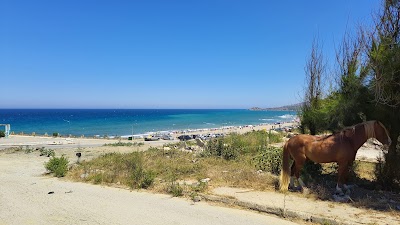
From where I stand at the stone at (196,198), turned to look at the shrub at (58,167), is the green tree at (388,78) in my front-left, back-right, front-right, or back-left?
back-right

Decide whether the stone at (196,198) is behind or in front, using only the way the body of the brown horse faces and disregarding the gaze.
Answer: behind

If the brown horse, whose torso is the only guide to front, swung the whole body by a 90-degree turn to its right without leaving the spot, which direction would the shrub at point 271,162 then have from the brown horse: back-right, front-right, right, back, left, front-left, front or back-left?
back-right

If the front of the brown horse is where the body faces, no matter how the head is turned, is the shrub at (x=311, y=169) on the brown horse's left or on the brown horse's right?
on the brown horse's left

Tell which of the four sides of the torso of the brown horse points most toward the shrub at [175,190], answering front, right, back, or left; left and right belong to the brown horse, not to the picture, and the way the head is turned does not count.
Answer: back

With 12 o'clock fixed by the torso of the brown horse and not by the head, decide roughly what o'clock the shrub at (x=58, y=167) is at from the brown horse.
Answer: The shrub is roughly at 6 o'clock from the brown horse.

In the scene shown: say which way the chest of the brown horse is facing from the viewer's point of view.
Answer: to the viewer's right

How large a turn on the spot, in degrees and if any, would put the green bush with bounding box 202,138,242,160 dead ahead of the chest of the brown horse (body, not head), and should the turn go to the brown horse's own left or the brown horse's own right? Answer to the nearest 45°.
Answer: approximately 135° to the brown horse's own left
